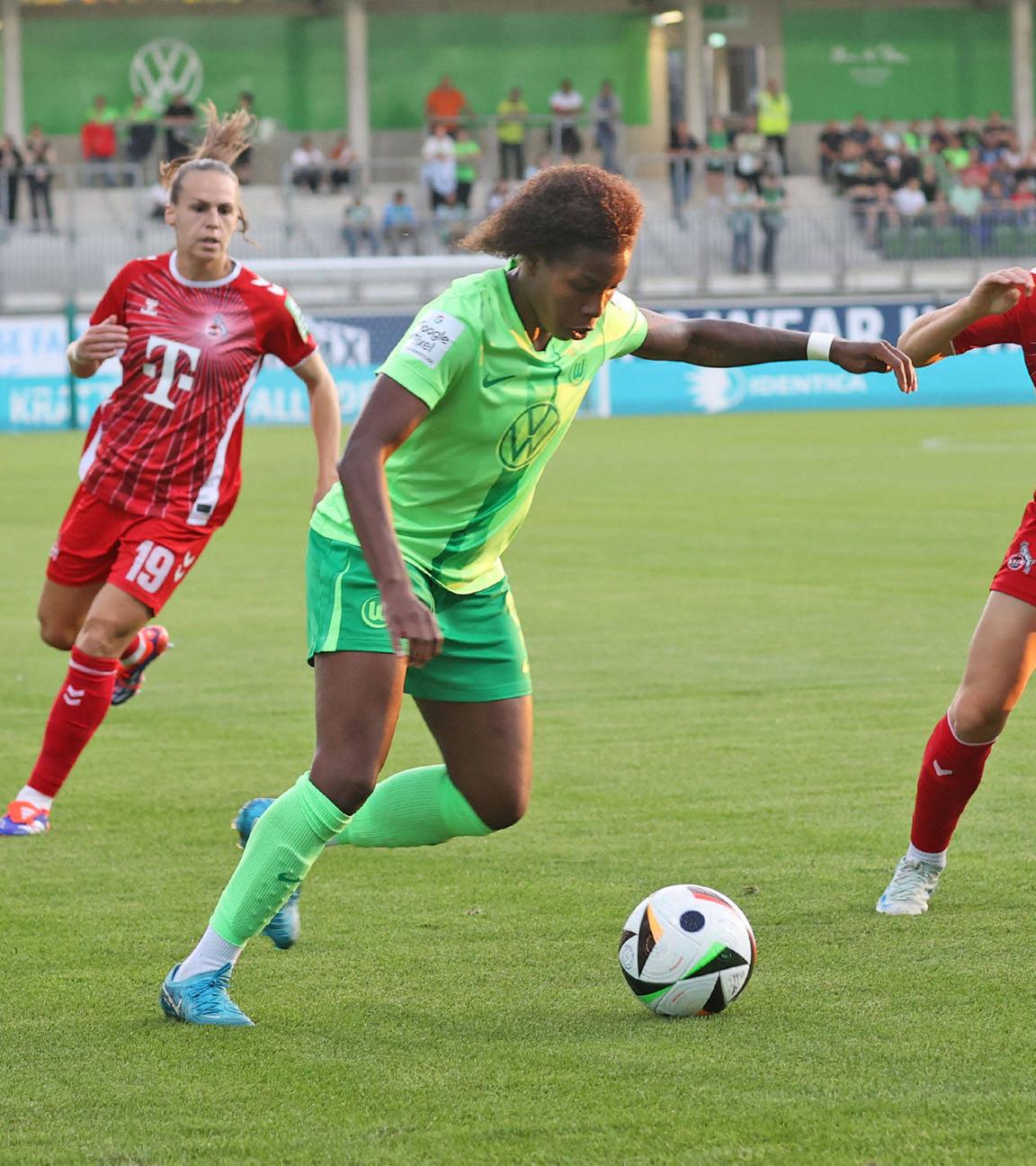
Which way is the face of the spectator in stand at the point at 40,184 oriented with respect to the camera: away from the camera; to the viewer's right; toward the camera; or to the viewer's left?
toward the camera

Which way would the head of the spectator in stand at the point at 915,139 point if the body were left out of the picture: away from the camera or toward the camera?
toward the camera

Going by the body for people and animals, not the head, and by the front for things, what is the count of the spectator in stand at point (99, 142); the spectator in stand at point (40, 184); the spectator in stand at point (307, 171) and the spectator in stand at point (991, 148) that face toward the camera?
4

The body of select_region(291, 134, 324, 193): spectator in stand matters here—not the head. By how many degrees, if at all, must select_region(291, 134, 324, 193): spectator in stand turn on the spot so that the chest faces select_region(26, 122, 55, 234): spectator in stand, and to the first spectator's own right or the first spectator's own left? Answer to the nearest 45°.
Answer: approximately 45° to the first spectator's own right

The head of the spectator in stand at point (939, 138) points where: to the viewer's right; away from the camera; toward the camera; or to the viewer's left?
toward the camera

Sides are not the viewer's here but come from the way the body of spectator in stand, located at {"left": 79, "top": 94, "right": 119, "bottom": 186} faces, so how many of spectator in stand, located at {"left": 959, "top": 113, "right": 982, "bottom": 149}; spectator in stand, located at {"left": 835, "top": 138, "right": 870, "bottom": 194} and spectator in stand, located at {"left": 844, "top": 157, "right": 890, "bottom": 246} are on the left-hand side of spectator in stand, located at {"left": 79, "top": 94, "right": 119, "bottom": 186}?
3

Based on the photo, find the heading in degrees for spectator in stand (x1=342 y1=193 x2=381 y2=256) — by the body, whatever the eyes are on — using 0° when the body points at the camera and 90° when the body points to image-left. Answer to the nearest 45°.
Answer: approximately 0°

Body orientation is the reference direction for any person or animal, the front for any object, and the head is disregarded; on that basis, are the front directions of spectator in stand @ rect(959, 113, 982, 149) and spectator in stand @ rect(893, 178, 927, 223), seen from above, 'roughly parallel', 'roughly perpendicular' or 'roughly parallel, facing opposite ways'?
roughly parallel

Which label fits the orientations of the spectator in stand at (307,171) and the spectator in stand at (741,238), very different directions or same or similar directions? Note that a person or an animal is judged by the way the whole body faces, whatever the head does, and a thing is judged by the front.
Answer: same or similar directions

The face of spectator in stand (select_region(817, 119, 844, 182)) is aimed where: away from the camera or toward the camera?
toward the camera

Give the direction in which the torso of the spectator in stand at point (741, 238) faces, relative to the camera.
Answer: toward the camera

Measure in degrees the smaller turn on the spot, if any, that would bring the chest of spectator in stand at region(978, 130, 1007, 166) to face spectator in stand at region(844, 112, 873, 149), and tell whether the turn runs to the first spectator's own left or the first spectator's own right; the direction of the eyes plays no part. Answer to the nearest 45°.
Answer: approximately 90° to the first spectator's own right

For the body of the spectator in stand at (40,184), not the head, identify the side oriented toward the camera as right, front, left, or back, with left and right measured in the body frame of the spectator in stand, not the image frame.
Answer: front

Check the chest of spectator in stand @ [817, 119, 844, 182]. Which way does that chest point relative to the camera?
toward the camera
